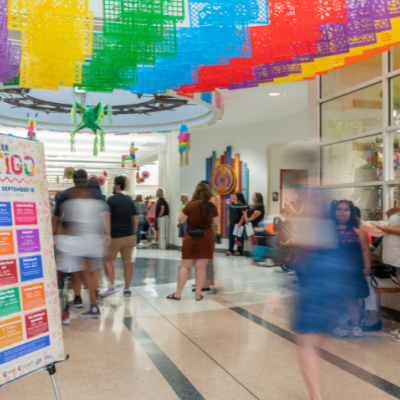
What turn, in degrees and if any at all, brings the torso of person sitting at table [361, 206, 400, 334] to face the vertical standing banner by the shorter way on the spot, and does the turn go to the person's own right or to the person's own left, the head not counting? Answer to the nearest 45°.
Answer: approximately 45° to the person's own left

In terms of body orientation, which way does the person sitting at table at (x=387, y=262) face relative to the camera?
to the viewer's left

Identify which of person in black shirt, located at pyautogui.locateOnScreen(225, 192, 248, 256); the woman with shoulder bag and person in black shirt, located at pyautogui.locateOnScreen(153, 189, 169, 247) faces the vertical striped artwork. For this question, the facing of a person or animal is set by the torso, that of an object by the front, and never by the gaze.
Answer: the woman with shoulder bag

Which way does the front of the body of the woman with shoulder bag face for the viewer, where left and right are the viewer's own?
facing away from the viewer

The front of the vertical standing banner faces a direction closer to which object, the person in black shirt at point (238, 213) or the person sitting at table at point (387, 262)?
the person sitting at table

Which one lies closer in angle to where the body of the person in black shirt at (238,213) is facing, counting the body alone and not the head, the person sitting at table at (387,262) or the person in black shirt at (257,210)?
the person sitting at table

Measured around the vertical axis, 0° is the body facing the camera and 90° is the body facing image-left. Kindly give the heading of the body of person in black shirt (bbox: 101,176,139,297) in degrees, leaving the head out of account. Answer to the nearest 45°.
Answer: approximately 135°

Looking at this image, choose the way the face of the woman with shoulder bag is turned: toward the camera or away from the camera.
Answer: away from the camera

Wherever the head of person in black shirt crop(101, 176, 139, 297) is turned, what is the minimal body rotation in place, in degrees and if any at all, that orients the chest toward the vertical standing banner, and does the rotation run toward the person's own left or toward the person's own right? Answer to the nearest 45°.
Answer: approximately 135° to the person's own left

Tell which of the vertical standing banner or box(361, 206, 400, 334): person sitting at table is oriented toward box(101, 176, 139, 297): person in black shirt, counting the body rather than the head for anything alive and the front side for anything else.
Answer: the person sitting at table

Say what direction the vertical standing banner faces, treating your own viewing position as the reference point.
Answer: facing the viewer and to the right of the viewer
